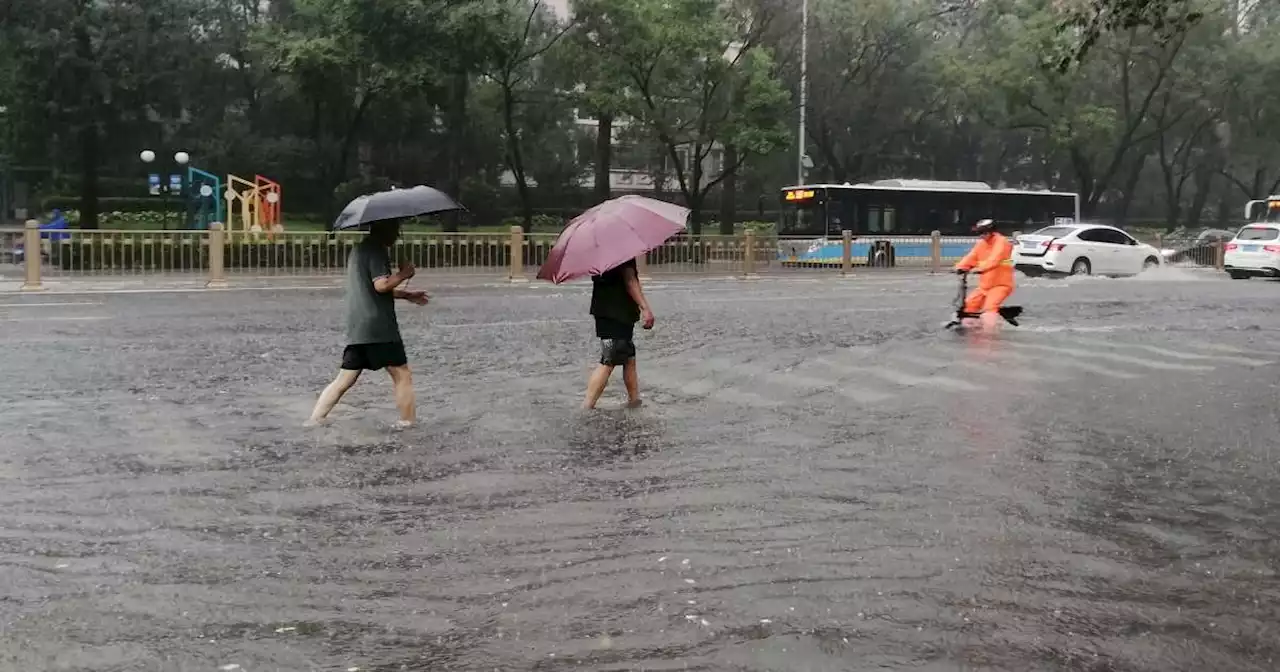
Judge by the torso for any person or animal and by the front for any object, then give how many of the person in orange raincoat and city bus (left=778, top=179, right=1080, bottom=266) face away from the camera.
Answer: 0

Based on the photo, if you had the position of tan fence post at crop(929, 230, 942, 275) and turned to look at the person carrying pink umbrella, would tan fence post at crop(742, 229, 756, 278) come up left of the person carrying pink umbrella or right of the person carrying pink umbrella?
right

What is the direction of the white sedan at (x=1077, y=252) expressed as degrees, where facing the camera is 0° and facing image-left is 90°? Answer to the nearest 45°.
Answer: approximately 225°

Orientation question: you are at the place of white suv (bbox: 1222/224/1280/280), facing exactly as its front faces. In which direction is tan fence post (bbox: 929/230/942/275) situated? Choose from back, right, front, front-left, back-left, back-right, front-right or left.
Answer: back-left

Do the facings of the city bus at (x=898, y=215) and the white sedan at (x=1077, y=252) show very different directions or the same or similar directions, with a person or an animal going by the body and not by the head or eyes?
very different directions

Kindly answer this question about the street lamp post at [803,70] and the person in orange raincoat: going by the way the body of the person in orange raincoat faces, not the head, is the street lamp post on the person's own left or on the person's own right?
on the person's own right

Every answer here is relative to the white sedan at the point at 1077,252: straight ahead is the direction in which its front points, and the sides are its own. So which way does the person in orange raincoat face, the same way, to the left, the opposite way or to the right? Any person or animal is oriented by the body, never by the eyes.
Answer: the opposite way

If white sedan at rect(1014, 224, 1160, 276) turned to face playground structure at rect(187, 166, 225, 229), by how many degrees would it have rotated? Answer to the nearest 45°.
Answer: approximately 135° to its left

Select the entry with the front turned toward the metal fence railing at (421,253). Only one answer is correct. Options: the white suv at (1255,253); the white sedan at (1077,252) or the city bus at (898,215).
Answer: the city bus
